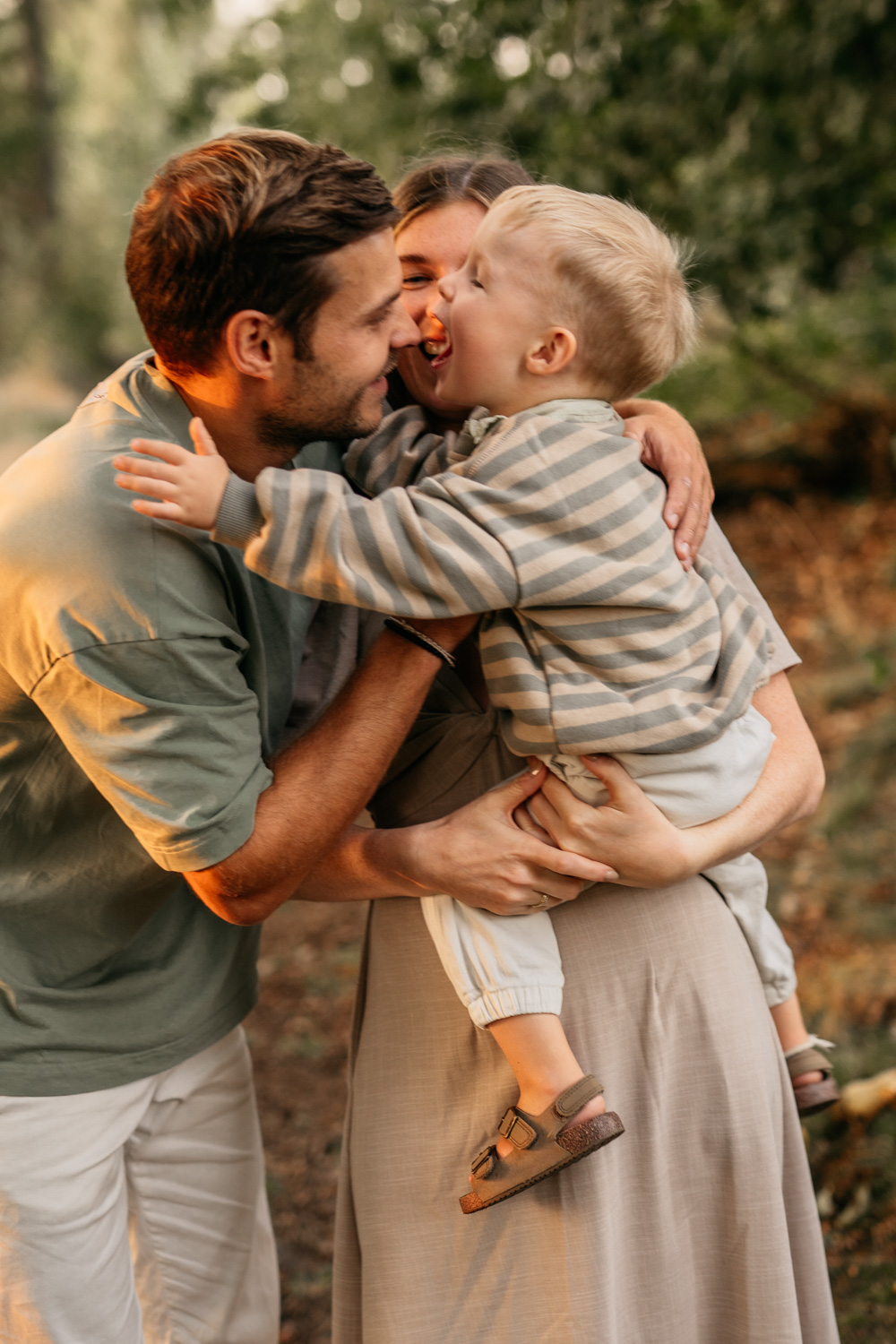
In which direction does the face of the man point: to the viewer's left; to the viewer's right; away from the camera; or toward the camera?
to the viewer's right

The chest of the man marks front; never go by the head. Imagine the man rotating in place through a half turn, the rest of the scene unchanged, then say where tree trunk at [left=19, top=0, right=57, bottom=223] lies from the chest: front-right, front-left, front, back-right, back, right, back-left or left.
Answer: right

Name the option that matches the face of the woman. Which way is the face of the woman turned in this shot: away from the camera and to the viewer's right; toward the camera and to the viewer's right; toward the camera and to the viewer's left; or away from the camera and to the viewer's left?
toward the camera and to the viewer's left

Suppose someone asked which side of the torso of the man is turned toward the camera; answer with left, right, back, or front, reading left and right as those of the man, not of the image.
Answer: right
